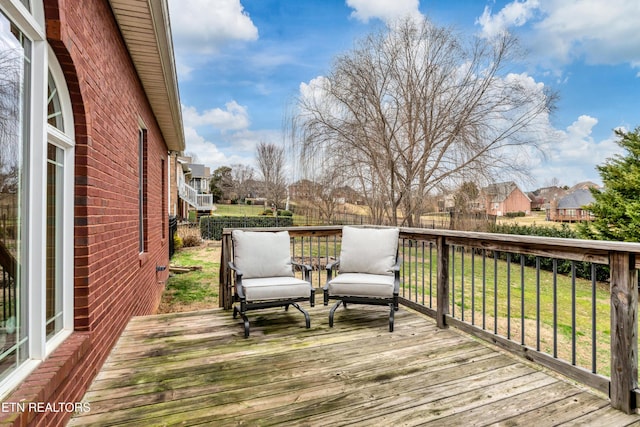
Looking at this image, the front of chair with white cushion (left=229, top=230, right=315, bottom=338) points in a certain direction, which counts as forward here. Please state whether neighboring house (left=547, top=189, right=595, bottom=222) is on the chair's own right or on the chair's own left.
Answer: on the chair's own left

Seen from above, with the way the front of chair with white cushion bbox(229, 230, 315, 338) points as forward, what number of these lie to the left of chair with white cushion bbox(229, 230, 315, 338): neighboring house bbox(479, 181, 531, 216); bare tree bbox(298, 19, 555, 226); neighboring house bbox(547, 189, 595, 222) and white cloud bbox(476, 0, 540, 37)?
4

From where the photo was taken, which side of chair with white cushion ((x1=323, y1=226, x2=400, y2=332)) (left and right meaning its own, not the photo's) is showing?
front

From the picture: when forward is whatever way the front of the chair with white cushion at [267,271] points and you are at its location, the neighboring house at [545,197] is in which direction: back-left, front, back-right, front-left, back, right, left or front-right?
left

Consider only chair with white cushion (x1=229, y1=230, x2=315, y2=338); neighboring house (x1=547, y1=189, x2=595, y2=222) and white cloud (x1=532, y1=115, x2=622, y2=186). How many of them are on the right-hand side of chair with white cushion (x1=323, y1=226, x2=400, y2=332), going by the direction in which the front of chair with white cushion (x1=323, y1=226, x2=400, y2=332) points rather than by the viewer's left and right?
1

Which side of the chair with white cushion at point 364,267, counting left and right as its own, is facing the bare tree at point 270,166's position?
back

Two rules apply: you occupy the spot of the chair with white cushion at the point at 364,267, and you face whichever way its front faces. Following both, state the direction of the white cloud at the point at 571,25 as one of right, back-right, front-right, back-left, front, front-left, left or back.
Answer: back-left

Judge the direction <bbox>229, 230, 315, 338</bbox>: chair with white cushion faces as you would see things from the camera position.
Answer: facing the viewer and to the right of the viewer

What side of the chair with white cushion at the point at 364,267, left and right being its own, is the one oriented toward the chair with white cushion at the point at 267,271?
right

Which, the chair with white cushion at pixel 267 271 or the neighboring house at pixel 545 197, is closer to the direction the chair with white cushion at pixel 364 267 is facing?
the chair with white cushion

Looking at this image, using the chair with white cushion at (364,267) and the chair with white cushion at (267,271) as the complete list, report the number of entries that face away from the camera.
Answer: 0

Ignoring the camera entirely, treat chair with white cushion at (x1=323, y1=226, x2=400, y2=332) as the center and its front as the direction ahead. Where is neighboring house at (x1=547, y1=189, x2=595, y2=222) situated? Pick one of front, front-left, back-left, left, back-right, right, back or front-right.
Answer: back-left

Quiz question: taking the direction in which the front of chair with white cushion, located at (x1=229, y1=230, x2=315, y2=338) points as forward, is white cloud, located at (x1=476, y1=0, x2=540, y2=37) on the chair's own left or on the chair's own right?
on the chair's own left

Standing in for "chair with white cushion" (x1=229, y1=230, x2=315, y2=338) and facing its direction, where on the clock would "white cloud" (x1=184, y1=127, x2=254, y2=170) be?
The white cloud is roughly at 7 o'clock from the chair with white cushion.
